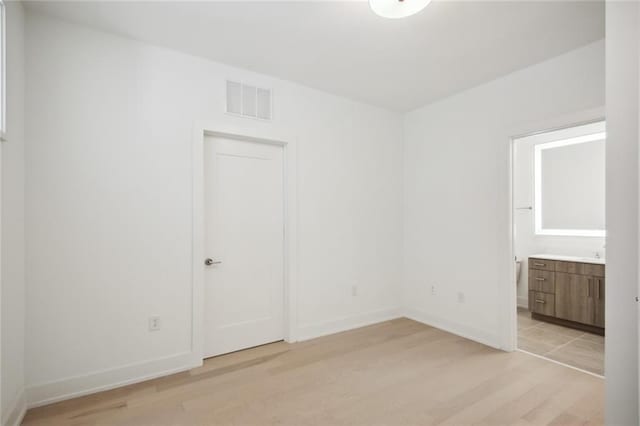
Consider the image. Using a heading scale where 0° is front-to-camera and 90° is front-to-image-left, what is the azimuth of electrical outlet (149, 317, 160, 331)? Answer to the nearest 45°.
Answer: approximately 0°

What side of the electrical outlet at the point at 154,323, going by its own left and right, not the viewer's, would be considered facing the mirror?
left
